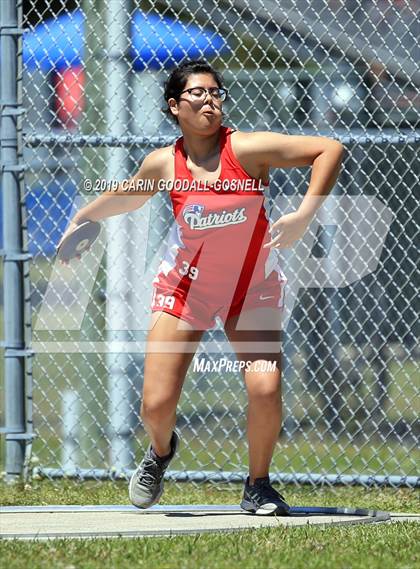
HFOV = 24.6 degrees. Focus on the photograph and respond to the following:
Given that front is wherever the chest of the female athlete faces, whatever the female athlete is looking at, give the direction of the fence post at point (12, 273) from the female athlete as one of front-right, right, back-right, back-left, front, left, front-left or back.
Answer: back-right

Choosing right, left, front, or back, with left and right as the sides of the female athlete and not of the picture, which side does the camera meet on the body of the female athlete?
front
